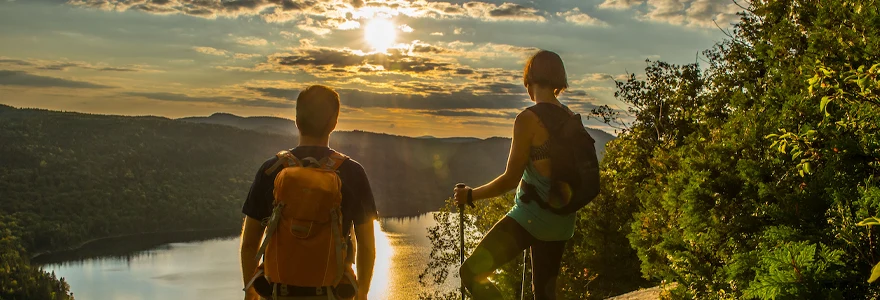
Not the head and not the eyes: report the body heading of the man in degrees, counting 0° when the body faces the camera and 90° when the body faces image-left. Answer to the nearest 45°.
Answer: approximately 180°

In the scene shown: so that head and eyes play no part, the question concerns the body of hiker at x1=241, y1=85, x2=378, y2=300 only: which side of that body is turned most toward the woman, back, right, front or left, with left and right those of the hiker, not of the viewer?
right

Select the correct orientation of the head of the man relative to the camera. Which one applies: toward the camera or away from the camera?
away from the camera

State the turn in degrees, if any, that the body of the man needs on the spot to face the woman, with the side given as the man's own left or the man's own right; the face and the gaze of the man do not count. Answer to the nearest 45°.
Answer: approximately 90° to the man's own right

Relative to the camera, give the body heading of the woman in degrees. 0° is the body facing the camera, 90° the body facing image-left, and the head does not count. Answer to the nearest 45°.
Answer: approximately 135°
